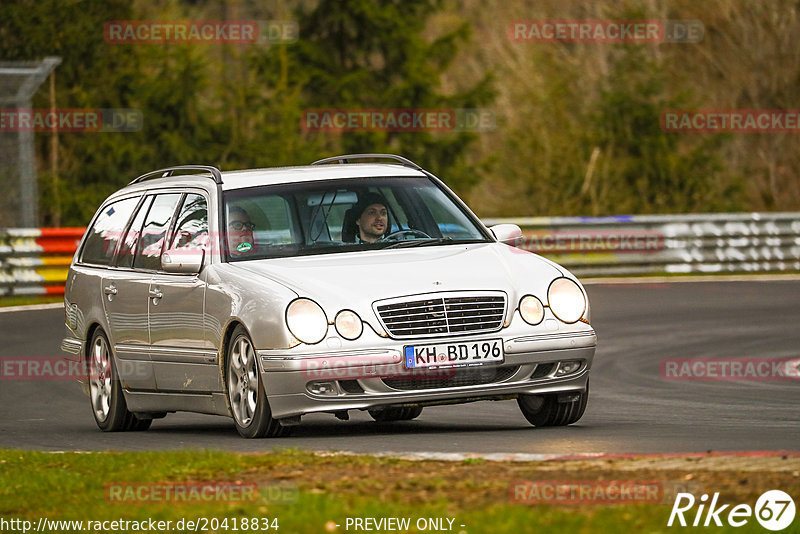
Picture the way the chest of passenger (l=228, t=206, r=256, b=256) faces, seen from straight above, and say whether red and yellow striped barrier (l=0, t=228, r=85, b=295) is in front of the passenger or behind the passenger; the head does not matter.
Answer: behind

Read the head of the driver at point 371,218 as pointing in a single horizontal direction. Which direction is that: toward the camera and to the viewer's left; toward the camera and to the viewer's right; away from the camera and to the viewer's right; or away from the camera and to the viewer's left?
toward the camera and to the viewer's right

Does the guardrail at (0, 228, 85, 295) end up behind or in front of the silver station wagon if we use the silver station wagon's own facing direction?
behind

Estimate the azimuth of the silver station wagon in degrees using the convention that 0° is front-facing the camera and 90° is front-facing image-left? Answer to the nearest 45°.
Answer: approximately 315°

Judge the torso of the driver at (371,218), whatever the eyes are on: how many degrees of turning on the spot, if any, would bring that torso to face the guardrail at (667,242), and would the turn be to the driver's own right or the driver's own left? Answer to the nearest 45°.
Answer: approximately 135° to the driver's own left

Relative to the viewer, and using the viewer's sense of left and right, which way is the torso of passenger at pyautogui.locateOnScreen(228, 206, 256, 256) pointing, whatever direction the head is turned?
facing the viewer and to the right of the viewer

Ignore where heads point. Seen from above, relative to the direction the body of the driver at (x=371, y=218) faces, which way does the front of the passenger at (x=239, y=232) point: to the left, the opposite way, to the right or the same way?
the same way

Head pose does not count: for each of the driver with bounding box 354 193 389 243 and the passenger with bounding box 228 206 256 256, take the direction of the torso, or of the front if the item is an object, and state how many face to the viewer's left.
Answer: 0

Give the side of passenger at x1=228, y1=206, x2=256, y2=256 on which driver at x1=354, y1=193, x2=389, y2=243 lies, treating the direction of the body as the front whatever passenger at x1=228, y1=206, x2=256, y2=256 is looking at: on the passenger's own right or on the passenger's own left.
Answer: on the passenger's own left
